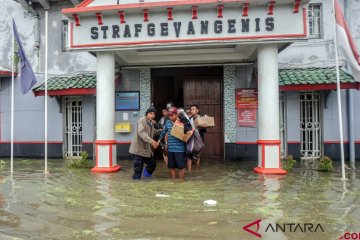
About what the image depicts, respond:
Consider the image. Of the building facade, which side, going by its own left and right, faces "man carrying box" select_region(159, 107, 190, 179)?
front

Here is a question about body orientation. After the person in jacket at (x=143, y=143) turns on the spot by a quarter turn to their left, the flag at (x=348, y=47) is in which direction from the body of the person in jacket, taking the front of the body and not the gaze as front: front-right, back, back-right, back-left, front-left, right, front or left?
front-right

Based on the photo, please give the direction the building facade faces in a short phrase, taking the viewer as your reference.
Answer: facing the viewer

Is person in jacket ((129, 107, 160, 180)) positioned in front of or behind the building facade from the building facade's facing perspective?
in front

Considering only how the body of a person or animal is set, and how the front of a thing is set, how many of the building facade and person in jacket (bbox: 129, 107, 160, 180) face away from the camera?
0

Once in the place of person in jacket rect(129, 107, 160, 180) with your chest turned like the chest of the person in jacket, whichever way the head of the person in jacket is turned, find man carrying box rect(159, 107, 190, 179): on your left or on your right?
on your left

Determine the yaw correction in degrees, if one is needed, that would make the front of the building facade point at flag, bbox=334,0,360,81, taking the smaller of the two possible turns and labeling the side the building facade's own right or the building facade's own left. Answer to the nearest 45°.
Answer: approximately 45° to the building facade's own left

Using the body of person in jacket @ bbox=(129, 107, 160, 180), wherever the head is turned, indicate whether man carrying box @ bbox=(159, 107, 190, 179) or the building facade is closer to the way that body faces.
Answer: the man carrying box

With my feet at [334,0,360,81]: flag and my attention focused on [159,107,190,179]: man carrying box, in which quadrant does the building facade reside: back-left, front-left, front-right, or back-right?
front-right

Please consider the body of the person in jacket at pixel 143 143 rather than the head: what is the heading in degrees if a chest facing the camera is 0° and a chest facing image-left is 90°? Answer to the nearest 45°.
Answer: approximately 315°
